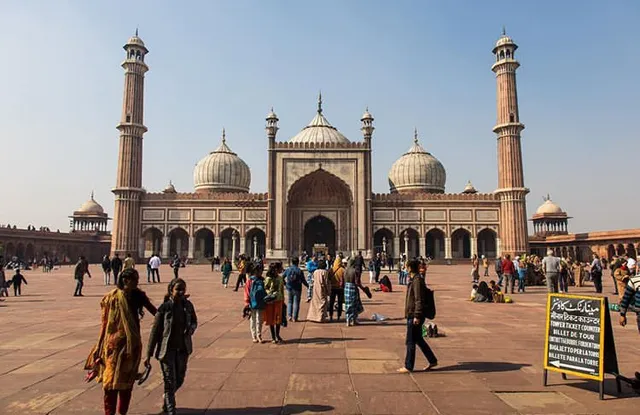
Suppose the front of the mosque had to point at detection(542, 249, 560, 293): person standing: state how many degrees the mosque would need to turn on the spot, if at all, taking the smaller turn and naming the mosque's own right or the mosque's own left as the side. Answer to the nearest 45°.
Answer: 0° — it already faces them

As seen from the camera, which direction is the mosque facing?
toward the camera

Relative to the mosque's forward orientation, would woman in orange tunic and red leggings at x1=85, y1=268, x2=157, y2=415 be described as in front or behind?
in front

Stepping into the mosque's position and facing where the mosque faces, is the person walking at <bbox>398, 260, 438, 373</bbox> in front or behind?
in front

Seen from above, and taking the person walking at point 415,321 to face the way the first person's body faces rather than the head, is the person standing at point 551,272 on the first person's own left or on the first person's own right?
on the first person's own right

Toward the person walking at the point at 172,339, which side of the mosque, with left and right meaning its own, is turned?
front

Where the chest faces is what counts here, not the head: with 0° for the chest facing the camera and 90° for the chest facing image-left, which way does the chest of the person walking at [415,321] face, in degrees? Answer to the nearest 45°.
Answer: approximately 90°

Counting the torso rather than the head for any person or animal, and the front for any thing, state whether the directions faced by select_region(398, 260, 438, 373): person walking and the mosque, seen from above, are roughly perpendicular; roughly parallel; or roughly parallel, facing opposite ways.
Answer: roughly perpendicular

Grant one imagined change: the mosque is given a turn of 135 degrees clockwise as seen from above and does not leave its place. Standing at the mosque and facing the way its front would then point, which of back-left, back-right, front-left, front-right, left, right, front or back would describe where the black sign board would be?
back-left

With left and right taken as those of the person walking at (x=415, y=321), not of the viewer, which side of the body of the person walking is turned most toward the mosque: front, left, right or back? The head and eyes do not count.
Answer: right

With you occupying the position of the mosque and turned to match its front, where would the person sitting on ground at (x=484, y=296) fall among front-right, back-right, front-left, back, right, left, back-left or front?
front
